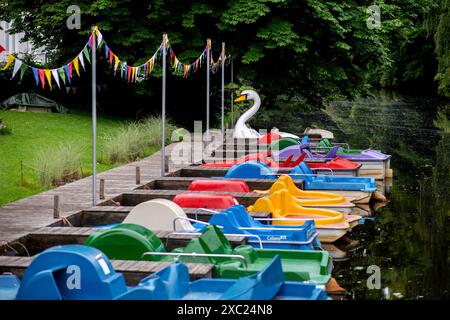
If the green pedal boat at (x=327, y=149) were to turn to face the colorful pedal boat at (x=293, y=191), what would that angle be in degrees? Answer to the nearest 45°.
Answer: approximately 90° to its left

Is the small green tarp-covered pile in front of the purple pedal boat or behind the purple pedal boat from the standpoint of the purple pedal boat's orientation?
in front

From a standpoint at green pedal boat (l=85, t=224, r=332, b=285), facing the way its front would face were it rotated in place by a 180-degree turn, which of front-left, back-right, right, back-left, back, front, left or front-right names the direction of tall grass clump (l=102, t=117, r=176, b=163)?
left

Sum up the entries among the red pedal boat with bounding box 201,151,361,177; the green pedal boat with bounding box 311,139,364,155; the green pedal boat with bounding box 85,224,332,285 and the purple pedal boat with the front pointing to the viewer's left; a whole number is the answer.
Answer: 4

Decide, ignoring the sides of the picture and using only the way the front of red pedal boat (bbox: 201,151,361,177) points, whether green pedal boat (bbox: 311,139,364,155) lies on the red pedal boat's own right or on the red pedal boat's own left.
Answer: on the red pedal boat's own right

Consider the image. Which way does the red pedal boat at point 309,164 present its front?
to the viewer's left

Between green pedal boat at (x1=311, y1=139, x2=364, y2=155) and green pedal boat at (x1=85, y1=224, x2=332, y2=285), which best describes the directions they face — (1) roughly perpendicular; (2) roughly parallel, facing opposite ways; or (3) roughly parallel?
roughly parallel

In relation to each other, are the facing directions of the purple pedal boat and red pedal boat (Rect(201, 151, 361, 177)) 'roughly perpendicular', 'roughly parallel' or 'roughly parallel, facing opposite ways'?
roughly parallel

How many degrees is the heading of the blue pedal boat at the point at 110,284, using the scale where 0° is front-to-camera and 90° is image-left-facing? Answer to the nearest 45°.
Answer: approximately 90°

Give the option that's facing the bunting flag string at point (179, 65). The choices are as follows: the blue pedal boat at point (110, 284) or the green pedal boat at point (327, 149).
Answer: the green pedal boat

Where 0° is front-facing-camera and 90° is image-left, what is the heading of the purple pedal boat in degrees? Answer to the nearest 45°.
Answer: approximately 90°

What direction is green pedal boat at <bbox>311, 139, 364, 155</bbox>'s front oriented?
to the viewer's left

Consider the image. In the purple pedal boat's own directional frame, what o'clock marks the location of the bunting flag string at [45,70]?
The bunting flag string is roughly at 10 o'clock from the purple pedal boat.

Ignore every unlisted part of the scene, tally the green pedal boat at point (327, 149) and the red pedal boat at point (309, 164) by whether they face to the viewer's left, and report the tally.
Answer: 2

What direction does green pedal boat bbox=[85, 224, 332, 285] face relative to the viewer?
to the viewer's left

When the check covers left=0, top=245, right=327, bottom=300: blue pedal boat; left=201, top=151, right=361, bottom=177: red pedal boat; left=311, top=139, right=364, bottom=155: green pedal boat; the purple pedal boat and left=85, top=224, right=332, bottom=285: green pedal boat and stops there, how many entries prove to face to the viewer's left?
5

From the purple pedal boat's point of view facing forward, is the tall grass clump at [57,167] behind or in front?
in front
